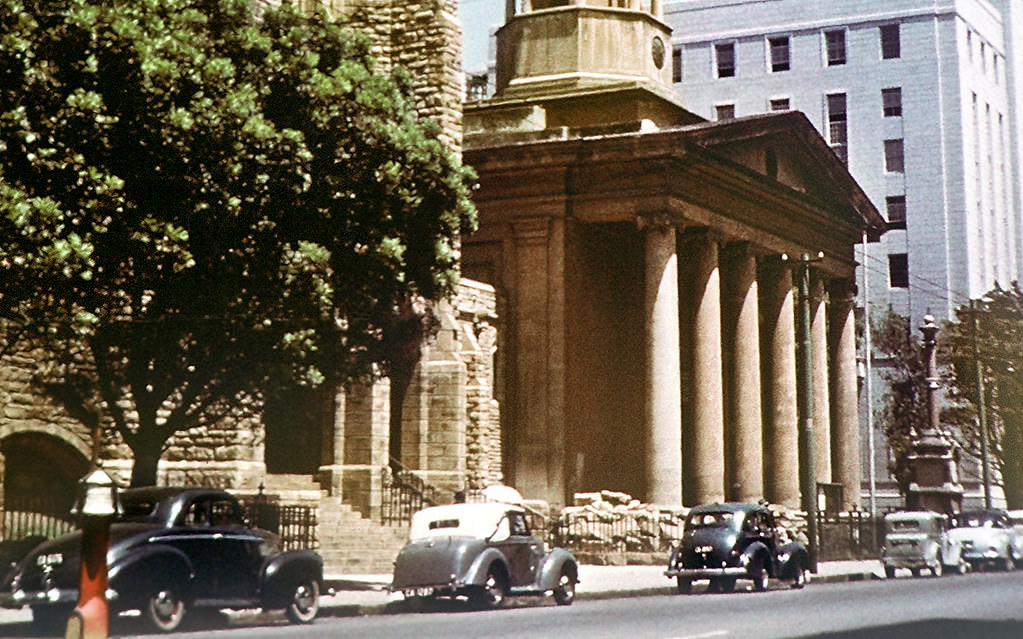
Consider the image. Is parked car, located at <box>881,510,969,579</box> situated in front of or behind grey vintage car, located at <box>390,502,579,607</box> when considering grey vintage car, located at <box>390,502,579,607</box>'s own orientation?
in front

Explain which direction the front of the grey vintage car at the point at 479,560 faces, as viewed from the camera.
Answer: facing away from the viewer and to the right of the viewer

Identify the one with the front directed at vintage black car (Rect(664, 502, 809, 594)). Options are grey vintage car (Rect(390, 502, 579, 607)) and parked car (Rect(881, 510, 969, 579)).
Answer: the grey vintage car

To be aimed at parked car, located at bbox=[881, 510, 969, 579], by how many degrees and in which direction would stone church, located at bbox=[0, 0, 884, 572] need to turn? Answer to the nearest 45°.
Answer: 0° — it already faces it

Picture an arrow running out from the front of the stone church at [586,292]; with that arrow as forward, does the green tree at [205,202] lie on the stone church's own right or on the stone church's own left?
on the stone church's own right

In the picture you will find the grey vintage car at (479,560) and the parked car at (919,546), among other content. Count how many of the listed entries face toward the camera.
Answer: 0
